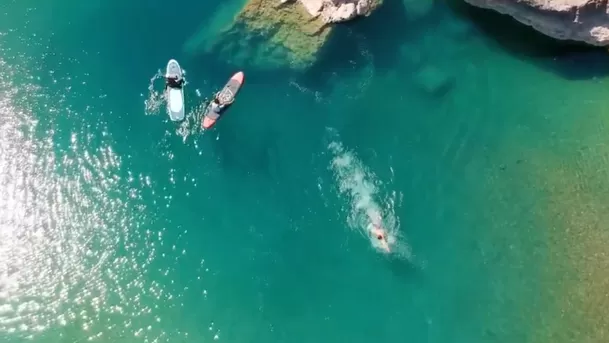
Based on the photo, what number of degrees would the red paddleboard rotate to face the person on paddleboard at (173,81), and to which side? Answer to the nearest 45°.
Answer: approximately 90° to its left

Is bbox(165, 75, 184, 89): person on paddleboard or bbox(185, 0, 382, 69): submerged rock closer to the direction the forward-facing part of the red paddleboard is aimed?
the submerged rock

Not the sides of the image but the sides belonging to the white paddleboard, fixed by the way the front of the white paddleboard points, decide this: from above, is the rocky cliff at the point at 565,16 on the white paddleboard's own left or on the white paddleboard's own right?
on the white paddleboard's own right

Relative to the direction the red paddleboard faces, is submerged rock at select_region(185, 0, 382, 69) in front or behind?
in front

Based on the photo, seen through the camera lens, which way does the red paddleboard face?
facing away from the viewer and to the right of the viewer

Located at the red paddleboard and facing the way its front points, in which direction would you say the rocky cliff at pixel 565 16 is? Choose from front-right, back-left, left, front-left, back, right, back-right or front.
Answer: front-right

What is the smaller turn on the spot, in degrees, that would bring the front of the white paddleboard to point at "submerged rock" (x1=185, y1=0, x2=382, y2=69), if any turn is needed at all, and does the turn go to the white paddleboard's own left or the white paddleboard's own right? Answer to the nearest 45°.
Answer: approximately 90° to the white paddleboard's own right

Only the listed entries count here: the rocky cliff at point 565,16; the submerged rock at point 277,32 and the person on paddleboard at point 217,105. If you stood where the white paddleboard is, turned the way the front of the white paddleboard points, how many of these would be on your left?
0

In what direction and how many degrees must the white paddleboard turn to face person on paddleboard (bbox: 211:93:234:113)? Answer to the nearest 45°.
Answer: approximately 135° to its right

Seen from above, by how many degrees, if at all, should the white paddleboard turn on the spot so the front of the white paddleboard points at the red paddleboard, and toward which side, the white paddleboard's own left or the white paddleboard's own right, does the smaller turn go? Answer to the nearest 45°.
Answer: approximately 90° to the white paddleboard's own right

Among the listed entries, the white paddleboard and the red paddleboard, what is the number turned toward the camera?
0

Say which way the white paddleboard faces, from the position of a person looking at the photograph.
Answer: facing away from the viewer
